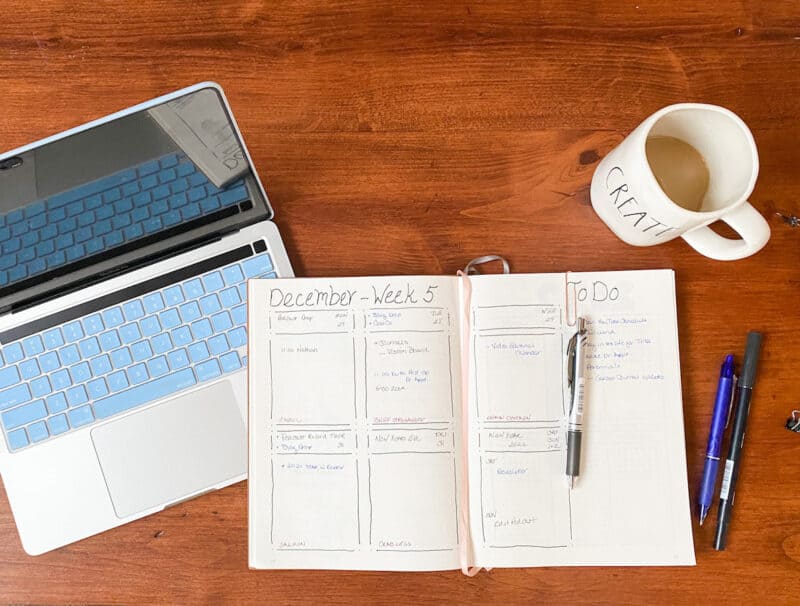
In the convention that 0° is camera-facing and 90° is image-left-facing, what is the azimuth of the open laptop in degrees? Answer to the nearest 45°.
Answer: approximately 0°
